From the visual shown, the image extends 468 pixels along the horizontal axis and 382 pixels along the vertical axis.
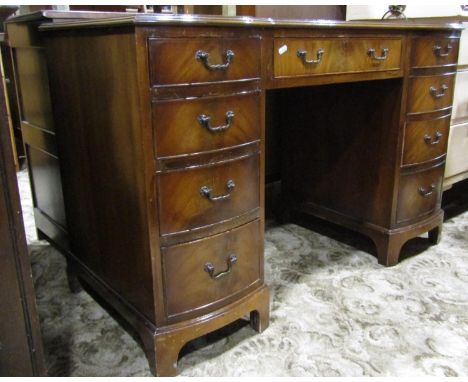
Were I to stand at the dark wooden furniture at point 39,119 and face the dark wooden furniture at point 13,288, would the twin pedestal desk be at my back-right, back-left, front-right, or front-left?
front-left

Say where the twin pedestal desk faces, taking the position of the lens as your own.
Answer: facing the viewer and to the right of the viewer
